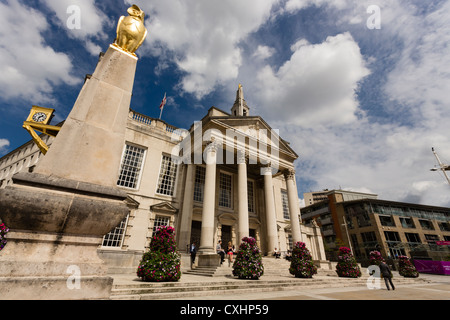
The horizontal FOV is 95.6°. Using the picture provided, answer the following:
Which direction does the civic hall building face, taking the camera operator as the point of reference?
facing the viewer and to the right of the viewer

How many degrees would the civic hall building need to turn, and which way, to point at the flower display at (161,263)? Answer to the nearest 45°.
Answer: approximately 45° to its right

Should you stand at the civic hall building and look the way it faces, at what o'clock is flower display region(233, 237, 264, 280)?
The flower display is roughly at 1 o'clock from the civic hall building.

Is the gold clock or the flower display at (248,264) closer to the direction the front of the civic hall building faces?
the flower display

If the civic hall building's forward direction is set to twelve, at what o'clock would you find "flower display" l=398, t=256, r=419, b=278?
The flower display is roughly at 11 o'clock from the civic hall building.
